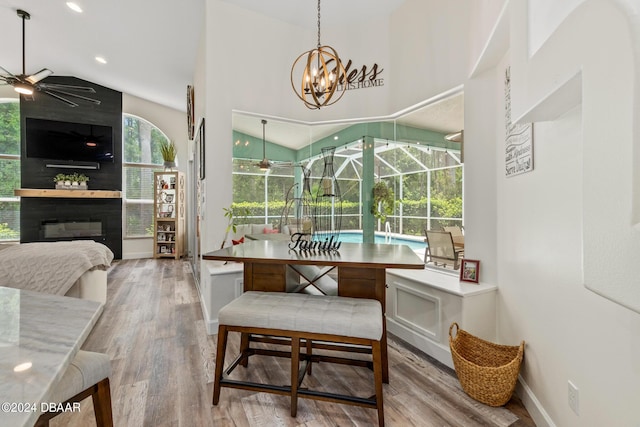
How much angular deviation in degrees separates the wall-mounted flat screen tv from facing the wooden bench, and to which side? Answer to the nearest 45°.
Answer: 0° — it already faces it

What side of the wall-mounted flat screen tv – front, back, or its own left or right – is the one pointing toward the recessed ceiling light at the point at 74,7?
front

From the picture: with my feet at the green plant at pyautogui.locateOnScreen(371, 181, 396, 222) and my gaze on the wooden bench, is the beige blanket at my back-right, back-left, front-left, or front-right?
front-right

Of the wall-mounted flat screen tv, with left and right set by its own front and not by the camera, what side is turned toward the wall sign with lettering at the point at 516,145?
front

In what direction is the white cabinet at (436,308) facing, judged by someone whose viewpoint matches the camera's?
facing the viewer and to the left of the viewer

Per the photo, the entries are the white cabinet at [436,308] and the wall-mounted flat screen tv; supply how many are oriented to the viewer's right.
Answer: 0

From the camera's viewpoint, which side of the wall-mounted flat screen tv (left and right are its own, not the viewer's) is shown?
front

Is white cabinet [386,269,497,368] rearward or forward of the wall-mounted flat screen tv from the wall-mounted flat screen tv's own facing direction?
forward

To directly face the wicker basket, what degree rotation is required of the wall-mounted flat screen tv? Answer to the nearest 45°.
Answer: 0° — it already faces it

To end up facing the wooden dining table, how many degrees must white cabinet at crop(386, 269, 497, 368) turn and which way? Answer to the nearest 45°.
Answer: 0° — it already faces it
